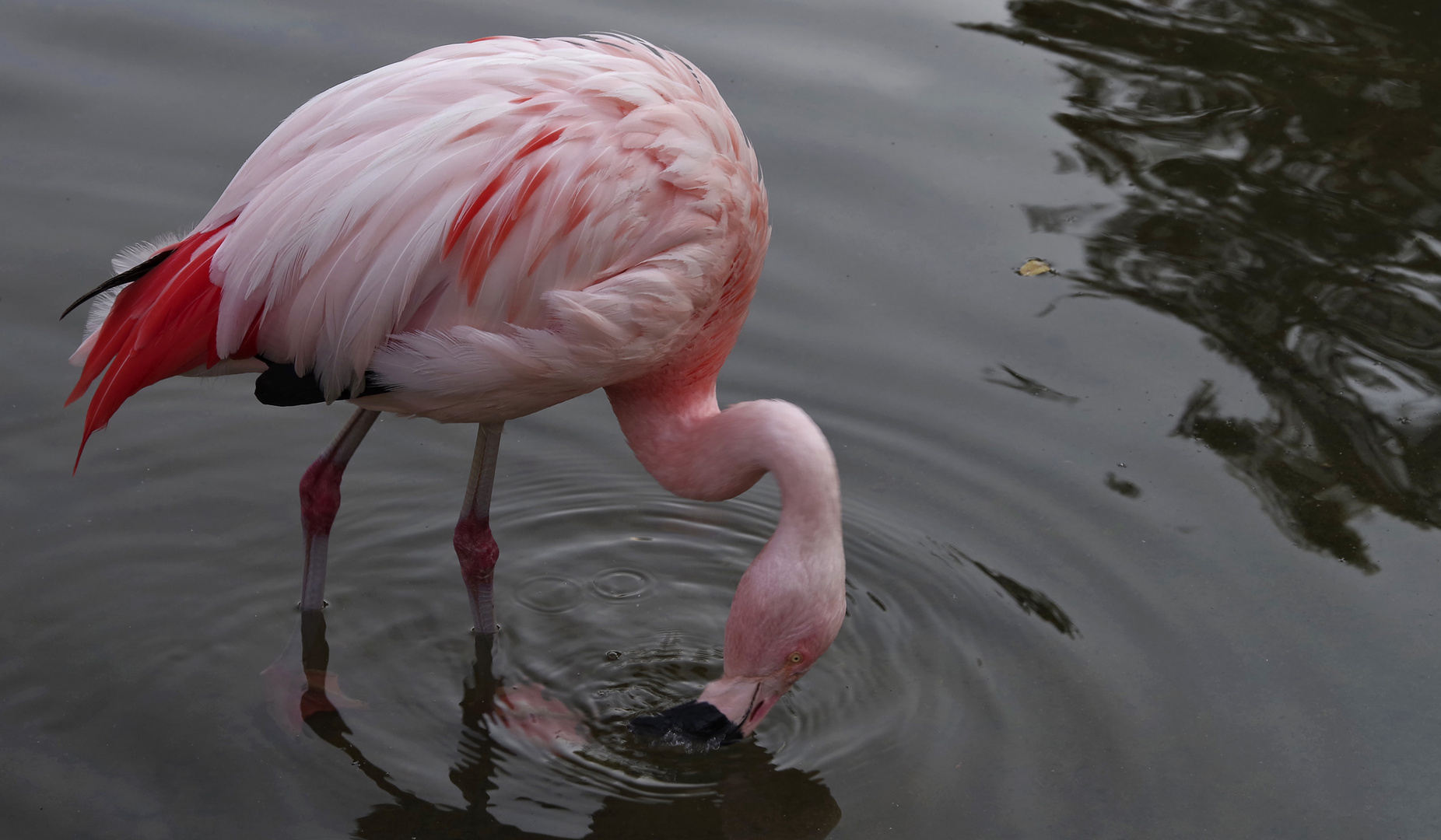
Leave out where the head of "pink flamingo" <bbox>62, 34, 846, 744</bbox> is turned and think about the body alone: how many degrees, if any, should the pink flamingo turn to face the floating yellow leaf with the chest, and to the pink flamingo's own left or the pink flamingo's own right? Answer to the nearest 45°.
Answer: approximately 45° to the pink flamingo's own left

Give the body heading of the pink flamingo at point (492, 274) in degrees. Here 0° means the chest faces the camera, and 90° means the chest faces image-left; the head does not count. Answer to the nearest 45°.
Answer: approximately 270°
